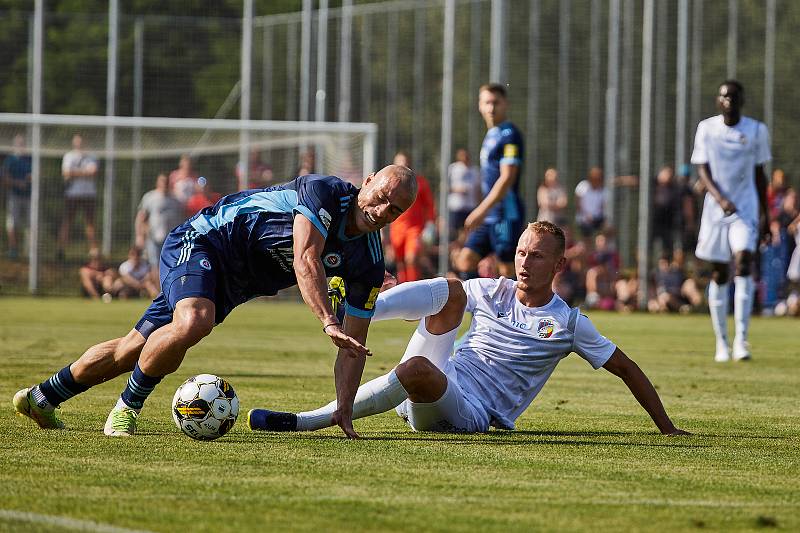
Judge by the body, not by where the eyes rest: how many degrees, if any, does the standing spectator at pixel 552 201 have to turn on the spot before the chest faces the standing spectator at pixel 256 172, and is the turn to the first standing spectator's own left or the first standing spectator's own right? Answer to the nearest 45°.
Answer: approximately 90° to the first standing spectator's own right

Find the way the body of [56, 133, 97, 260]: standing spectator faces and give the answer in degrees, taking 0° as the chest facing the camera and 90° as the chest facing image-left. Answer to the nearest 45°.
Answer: approximately 0°

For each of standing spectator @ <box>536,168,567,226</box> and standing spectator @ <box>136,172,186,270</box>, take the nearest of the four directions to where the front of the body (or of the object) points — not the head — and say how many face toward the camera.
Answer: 2

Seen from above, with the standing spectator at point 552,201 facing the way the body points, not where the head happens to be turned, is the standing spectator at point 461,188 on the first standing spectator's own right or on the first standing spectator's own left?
on the first standing spectator's own right

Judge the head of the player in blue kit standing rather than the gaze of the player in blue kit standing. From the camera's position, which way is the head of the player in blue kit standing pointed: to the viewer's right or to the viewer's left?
to the viewer's left

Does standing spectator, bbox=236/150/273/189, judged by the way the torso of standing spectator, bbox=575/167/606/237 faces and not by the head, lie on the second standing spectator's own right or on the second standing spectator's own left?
on the second standing spectator's own right
